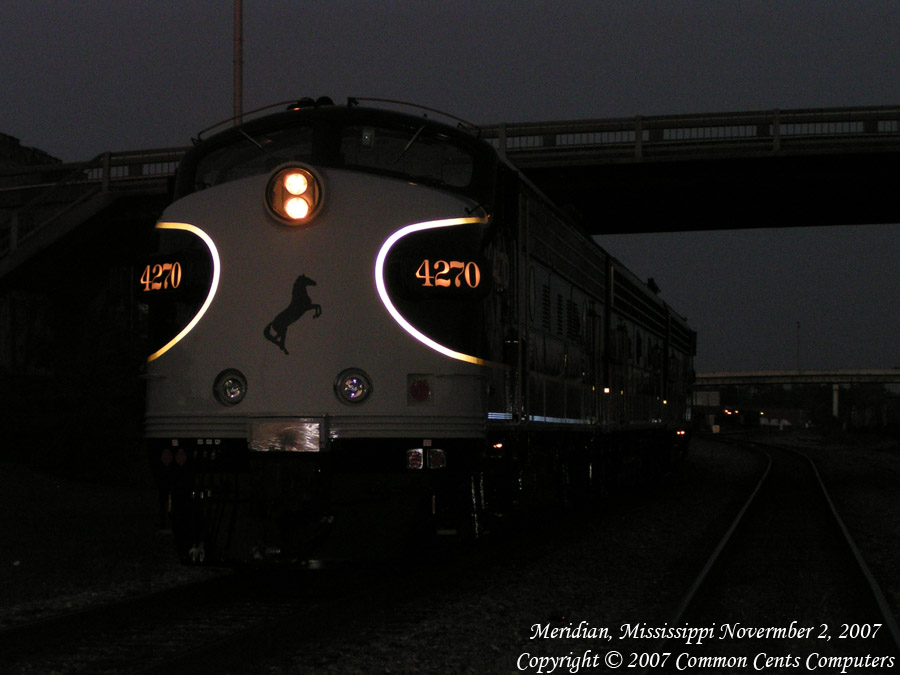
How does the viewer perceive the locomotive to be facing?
facing the viewer and to the left of the viewer

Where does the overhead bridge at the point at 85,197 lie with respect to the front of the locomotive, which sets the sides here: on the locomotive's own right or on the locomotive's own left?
on the locomotive's own right
